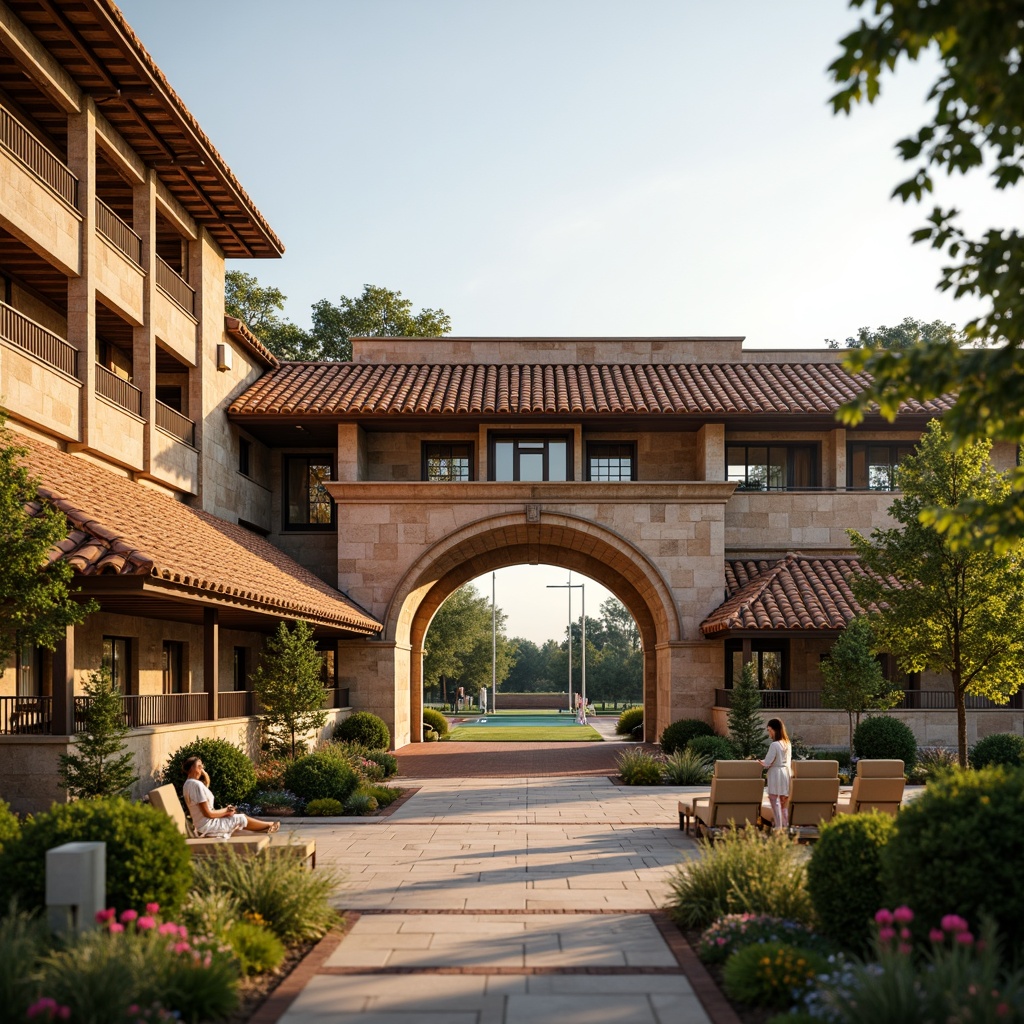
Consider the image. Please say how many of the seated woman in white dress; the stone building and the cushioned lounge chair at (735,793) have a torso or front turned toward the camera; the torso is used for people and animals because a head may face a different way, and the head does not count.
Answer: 1

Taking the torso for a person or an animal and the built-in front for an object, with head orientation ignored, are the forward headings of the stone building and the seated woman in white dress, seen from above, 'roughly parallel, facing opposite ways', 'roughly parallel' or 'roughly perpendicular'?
roughly perpendicular

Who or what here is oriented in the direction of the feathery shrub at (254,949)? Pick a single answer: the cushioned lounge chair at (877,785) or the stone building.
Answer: the stone building

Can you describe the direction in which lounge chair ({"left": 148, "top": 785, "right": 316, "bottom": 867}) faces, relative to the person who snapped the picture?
facing to the right of the viewer

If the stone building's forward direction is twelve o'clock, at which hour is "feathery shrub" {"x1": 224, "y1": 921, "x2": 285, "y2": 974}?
The feathery shrub is roughly at 12 o'clock from the stone building.

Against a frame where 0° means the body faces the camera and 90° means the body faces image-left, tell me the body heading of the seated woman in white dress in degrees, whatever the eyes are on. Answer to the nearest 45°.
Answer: approximately 270°

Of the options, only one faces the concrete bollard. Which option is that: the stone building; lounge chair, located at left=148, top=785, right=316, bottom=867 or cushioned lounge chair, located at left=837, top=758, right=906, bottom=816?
the stone building

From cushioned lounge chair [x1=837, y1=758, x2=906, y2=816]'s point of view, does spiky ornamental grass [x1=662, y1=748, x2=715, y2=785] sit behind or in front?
in front

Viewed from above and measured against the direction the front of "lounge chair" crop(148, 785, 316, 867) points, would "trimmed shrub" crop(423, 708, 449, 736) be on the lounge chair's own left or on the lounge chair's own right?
on the lounge chair's own left
